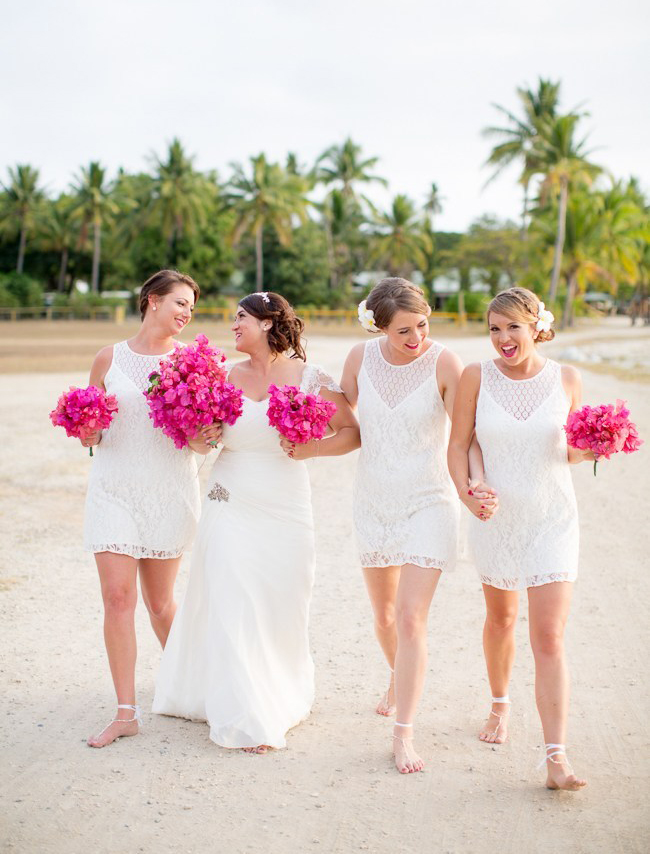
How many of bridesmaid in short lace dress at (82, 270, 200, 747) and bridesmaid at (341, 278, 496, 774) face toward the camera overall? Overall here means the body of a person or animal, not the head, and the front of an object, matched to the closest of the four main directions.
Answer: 2

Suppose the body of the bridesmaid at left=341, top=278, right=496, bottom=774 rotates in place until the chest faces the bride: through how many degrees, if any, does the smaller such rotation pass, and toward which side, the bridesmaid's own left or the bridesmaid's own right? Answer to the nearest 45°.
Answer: approximately 90° to the bridesmaid's own right

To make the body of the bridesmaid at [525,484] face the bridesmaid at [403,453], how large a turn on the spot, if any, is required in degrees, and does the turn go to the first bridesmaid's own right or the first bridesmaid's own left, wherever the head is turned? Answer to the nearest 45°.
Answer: approximately 90° to the first bridesmaid's own right

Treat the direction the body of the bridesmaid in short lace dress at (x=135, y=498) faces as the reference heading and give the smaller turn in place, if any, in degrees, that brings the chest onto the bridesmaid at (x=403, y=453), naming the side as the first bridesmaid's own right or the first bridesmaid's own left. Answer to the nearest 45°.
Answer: approximately 90° to the first bridesmaid's own left

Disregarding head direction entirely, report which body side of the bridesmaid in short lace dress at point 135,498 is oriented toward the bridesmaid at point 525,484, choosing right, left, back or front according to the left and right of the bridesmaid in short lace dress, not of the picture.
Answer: left

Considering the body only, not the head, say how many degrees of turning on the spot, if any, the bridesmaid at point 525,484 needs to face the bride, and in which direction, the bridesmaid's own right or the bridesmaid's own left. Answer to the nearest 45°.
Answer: approximately 90° to the bridesmaid's own right

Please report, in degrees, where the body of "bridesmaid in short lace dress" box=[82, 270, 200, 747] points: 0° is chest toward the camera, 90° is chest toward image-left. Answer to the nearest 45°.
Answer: approximately 0°
